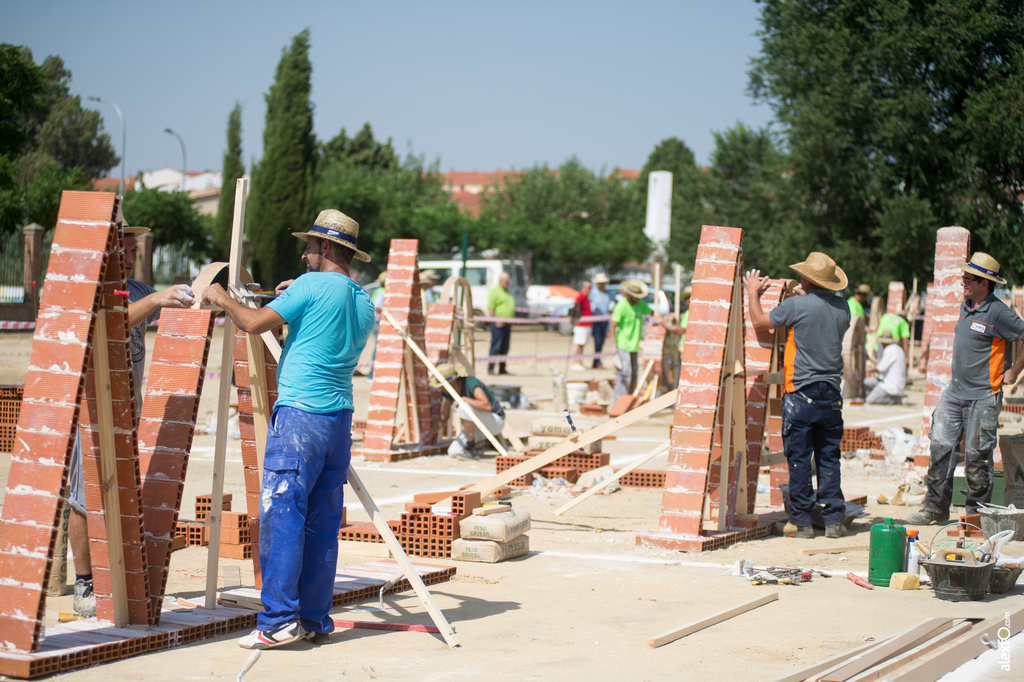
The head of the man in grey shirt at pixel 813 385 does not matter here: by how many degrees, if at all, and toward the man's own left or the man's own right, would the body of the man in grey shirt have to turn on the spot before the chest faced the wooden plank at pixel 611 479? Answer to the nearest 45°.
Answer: approximately 45° to the man's own left

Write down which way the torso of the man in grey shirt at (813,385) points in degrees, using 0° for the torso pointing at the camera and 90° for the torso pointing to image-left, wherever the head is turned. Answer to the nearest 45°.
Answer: approximately 135°

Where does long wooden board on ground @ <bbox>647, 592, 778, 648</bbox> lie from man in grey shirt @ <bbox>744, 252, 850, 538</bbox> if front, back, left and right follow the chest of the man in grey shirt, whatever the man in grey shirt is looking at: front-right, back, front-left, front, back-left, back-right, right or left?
back-left

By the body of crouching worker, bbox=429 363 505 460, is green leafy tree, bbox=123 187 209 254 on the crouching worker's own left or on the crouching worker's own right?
on the crouching worker's own right

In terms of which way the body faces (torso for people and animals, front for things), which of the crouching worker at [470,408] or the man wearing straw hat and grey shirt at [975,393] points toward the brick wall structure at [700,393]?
the man wearing straw hat and grey shirt

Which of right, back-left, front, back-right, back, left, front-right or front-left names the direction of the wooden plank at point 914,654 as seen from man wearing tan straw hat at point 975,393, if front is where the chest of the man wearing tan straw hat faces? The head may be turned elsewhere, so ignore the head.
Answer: front-left

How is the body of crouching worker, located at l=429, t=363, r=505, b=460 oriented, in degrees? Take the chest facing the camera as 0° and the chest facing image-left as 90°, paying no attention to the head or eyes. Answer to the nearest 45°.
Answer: approximately 90°

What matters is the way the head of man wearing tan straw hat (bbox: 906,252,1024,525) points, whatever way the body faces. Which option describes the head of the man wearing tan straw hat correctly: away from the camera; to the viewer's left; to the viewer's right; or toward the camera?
to the viewer's left

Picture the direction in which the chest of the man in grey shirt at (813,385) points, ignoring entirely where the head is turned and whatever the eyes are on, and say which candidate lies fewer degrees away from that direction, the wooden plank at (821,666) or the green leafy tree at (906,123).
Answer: the green leafy tree

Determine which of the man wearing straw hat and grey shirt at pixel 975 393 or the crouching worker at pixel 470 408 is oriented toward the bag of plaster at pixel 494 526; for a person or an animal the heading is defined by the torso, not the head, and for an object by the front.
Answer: the man wearing straw hat and grey shirt
